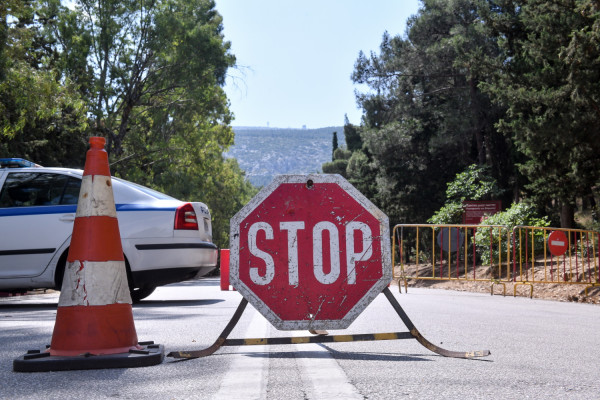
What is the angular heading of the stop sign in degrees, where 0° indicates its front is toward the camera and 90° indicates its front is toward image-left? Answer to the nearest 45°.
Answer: approximately 0°

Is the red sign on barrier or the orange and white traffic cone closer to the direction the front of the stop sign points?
the orange and white traffic cone

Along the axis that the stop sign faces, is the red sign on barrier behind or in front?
behind

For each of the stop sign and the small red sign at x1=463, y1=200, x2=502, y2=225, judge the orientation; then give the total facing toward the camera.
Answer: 2

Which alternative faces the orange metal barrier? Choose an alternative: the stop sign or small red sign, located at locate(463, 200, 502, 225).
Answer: the small red sign

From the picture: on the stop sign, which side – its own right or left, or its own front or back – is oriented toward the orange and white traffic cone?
right

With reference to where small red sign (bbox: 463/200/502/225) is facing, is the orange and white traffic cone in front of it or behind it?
in front

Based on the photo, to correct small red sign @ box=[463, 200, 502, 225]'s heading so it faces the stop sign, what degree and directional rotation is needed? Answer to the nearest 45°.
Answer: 0° — it already faces it

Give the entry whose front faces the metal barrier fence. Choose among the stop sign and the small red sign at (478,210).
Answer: the small red sign

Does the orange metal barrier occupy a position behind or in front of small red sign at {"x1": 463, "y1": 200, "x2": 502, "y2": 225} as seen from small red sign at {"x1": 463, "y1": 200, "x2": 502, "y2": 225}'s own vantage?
in front

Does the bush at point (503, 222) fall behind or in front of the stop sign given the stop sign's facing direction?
behind

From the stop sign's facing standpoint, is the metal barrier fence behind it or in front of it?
behind
